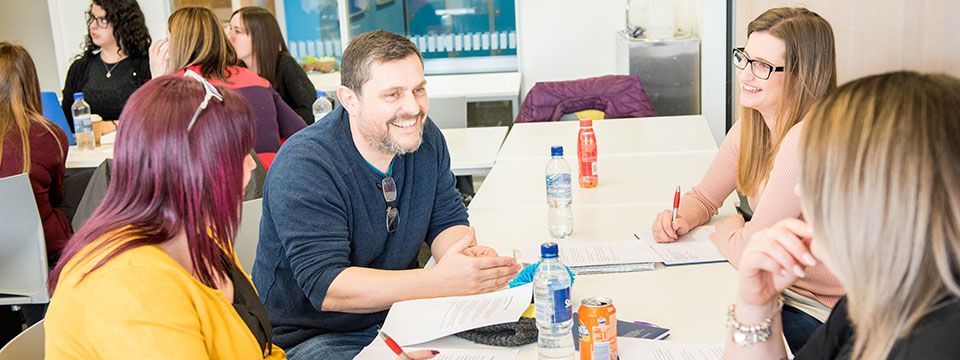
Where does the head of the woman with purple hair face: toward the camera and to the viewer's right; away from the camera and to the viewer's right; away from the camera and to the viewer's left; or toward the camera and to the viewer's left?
away from the camera and to the viewer's right

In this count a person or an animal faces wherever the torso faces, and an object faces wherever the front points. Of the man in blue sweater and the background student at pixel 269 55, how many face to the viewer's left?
1

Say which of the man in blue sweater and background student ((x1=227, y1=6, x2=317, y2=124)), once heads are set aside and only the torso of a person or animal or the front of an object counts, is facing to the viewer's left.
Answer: the background student

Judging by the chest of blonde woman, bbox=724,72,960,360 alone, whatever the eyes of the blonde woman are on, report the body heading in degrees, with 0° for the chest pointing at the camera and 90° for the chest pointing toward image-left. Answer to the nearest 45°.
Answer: approximately 135°

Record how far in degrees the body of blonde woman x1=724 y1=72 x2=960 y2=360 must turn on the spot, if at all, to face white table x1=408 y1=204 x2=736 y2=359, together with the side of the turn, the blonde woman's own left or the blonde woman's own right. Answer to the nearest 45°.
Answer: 0° — they already face it

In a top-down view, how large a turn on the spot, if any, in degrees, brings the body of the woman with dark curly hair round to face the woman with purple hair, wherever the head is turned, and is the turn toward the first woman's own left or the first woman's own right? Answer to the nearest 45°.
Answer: approximately 45° to the first woman's own left

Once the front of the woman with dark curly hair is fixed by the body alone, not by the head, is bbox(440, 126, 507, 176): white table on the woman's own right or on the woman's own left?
on the woman's own left

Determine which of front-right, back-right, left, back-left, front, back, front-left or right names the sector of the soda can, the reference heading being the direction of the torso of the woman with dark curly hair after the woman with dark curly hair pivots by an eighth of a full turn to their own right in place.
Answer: left

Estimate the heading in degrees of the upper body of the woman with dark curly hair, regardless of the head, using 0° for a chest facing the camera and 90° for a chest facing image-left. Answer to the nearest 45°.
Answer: approximately 45°

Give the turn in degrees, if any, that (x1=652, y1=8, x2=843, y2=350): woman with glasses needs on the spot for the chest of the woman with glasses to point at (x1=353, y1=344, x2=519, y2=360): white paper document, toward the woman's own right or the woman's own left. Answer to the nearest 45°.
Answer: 0° — they already face it

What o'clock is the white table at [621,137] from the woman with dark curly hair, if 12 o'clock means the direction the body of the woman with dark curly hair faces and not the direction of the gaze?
The white table is roughly at 9 o'clock from the woman with dark curly hair.

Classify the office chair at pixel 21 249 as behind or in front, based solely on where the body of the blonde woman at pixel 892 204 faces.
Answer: in front

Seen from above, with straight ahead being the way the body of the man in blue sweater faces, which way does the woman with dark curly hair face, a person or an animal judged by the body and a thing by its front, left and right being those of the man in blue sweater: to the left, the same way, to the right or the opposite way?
to the right

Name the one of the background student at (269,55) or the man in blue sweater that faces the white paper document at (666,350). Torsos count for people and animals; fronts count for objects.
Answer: the man in blue sweater

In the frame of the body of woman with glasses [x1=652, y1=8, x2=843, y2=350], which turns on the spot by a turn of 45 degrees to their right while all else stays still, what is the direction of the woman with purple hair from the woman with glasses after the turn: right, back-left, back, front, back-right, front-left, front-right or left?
front-left

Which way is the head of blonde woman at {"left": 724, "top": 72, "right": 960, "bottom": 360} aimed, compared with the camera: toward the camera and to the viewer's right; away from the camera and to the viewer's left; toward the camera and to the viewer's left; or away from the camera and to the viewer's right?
away from the camera and to the viewer's left

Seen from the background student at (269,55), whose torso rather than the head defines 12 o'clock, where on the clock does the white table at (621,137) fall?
The white table is roughly at 7 o'clock from the background student.
